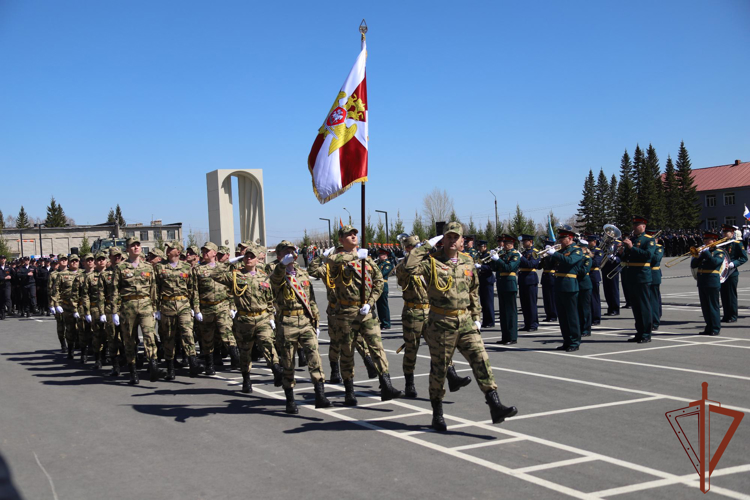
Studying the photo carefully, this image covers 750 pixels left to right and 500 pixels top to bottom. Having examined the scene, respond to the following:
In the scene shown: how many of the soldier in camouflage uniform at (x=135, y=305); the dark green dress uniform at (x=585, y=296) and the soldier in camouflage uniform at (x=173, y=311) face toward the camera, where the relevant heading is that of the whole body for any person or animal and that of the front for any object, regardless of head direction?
2

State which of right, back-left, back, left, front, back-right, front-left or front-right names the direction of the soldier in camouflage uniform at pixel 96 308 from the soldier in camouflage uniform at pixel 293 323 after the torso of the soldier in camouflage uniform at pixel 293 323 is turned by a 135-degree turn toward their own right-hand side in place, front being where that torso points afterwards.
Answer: front-right

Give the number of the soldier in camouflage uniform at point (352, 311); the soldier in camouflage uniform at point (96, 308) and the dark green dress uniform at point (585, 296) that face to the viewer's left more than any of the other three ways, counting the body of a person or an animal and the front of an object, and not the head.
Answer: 1

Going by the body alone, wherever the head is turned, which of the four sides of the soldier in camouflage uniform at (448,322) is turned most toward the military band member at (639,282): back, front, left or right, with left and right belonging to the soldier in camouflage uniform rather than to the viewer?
left

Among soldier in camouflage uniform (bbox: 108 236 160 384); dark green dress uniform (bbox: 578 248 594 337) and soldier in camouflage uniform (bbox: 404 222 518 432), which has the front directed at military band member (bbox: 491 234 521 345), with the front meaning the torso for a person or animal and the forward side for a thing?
the dark green dress uniform

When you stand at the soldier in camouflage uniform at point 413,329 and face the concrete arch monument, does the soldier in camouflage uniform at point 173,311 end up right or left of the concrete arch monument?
left

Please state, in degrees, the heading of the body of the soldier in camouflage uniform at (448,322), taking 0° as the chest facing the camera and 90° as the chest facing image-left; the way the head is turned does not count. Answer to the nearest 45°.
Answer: approximately 315°
